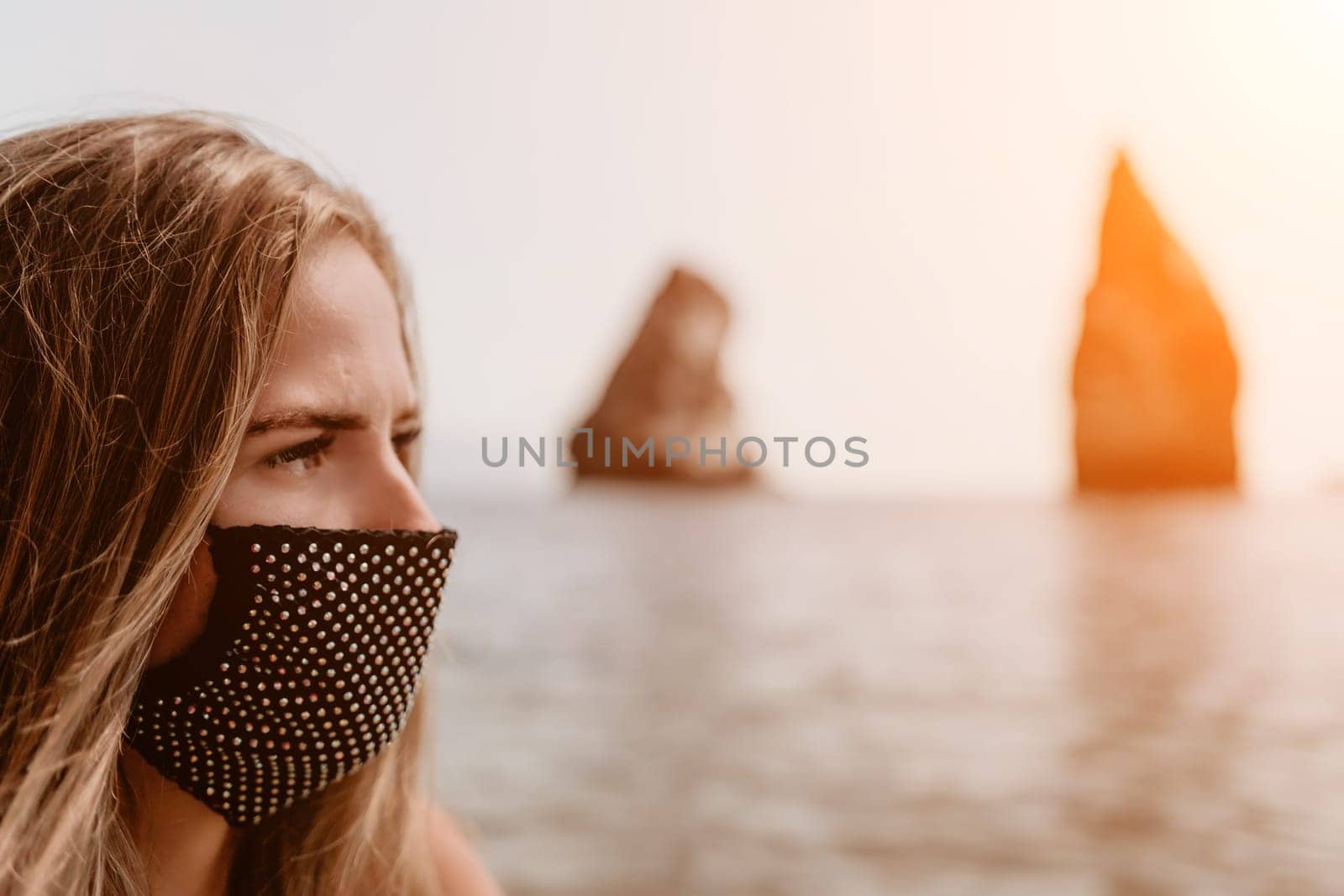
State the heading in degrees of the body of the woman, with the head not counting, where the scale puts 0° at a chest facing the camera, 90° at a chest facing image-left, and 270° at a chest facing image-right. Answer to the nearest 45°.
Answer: approximately 315°

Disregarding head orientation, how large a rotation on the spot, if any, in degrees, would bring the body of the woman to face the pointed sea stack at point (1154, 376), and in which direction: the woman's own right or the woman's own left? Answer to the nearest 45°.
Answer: approximately 90° to the woman's own left
